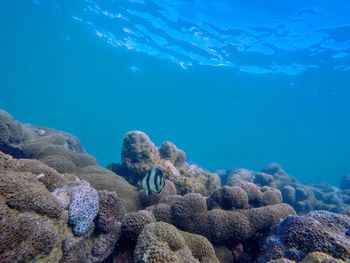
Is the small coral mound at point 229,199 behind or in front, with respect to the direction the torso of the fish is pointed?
behind

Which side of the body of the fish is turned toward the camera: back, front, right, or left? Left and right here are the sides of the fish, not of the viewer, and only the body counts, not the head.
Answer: left

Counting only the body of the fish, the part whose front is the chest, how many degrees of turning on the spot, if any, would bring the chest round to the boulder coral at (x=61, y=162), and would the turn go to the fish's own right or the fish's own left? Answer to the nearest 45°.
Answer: approximately 45° to the fish's own right

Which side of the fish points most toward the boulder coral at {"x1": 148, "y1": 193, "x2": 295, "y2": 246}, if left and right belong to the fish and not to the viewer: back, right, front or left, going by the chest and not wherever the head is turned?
back

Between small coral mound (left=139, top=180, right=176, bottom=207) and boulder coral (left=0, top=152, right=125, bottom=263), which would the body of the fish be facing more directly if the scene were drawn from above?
the boulder coral

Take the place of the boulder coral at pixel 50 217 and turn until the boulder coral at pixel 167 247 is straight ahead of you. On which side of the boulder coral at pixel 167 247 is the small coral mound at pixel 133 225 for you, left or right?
left
